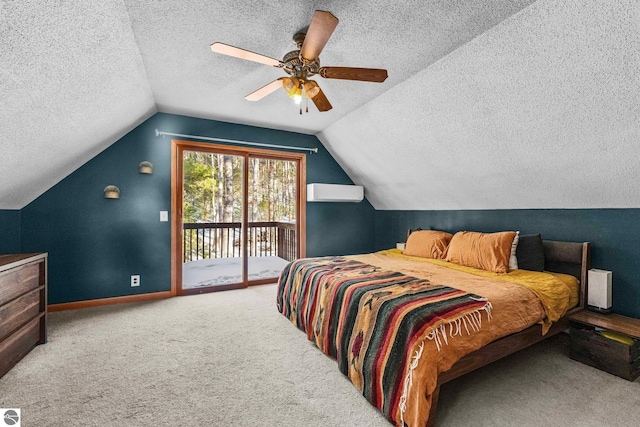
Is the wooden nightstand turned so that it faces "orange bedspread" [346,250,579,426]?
no

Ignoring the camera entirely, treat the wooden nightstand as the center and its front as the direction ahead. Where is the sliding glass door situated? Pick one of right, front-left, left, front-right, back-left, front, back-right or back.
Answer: front-right

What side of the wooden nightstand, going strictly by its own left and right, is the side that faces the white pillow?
right

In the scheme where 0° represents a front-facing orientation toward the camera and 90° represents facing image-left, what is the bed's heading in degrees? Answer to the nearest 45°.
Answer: approximately 45°

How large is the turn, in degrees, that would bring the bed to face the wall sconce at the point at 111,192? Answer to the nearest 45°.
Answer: approximately 45° to its right

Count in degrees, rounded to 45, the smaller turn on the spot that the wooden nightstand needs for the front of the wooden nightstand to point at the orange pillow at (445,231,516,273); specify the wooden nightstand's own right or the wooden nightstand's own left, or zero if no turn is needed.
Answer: approximately 45° to the wooden nightstand's own right

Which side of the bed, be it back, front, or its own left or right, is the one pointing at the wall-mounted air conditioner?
right

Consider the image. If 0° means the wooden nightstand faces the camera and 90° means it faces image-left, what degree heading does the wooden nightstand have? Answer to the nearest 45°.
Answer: approximately 45°

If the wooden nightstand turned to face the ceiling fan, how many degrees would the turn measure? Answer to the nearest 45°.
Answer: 0° — it already faces it

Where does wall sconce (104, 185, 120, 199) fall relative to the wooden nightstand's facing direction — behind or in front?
in front

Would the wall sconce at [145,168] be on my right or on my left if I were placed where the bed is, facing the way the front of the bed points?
on my right
